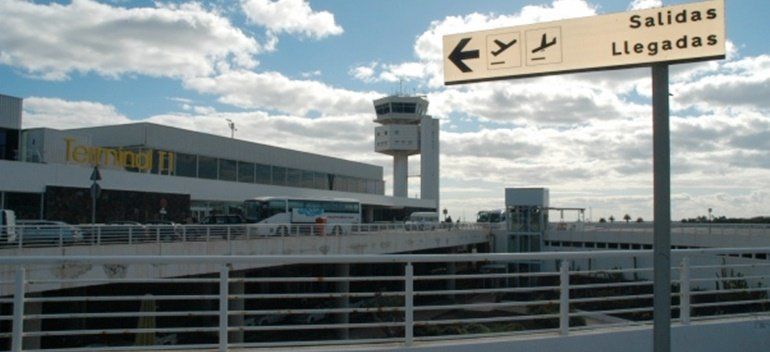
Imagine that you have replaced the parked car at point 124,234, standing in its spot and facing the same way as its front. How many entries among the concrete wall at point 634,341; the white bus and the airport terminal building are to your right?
1

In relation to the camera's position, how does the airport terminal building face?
facing the viewer and to the right of the viewer

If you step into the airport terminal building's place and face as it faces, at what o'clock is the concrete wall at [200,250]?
The concrete wall is roughly at 1 o'clock from the airport terminal building.

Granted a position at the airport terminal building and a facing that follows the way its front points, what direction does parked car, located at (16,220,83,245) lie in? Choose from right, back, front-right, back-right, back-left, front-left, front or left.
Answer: front-right
